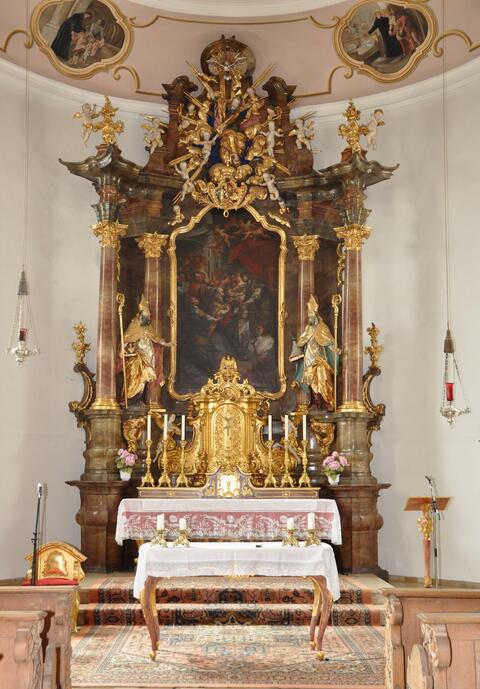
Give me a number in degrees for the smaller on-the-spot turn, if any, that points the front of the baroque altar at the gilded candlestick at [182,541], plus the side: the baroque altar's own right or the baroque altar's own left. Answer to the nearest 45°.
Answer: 0° — it already faces it

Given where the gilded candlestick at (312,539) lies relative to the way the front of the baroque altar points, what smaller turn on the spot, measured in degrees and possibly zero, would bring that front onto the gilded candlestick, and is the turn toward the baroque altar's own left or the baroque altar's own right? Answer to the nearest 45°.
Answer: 0° — it already faces it

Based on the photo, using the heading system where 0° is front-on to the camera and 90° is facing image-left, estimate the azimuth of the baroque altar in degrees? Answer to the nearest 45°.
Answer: approximately 0°

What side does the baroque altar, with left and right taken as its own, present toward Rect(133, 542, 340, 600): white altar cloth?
front

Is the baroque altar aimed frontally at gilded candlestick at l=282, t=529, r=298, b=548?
yes

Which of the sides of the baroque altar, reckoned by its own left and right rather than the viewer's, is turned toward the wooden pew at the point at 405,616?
front
